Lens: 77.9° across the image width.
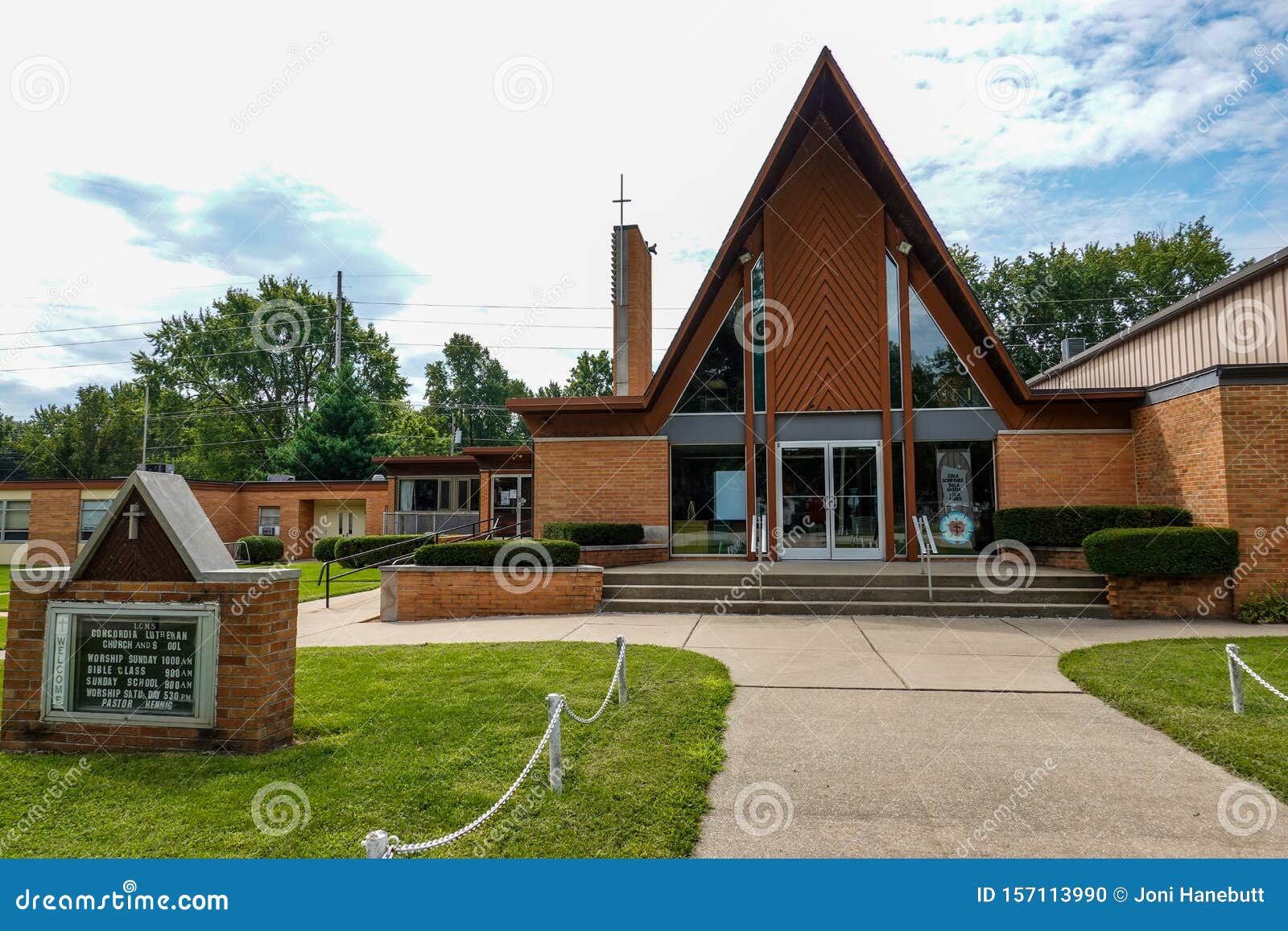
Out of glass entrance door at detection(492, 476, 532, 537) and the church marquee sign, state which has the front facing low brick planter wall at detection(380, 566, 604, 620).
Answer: the glass entrance door

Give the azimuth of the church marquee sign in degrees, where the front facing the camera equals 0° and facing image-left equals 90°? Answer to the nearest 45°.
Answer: approximately 0°

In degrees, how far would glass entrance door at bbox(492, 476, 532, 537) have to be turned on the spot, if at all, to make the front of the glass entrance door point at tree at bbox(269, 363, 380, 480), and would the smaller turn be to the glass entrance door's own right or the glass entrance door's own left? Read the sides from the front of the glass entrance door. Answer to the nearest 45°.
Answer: approximately 135° to the glass entrance door's own right

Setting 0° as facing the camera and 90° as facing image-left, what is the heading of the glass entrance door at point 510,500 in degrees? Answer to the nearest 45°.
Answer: approximately 0°

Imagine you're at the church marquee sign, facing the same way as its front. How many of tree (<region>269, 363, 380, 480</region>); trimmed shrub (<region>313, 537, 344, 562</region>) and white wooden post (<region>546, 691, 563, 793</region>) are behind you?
2

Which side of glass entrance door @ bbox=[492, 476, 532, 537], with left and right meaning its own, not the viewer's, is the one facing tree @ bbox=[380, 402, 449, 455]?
back

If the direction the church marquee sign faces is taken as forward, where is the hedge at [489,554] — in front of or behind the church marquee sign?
behind

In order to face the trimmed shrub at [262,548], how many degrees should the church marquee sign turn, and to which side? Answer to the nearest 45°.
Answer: approximately 180°

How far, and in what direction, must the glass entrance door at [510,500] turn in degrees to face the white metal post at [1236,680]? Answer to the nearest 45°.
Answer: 0° — it already faces it

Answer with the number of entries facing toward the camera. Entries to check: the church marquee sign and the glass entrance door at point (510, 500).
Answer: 2

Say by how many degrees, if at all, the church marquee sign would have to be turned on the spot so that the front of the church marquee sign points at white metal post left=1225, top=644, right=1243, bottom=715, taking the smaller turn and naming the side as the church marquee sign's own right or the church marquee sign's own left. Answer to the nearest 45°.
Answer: approximately 45° to the church marquee sign's own left

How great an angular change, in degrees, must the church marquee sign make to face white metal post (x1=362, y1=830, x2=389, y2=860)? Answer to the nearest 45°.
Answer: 0° — it already faces it

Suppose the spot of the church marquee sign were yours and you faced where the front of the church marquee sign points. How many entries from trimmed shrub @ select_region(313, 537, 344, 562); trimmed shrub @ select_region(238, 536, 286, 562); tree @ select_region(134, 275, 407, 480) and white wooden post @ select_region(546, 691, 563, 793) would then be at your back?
3
